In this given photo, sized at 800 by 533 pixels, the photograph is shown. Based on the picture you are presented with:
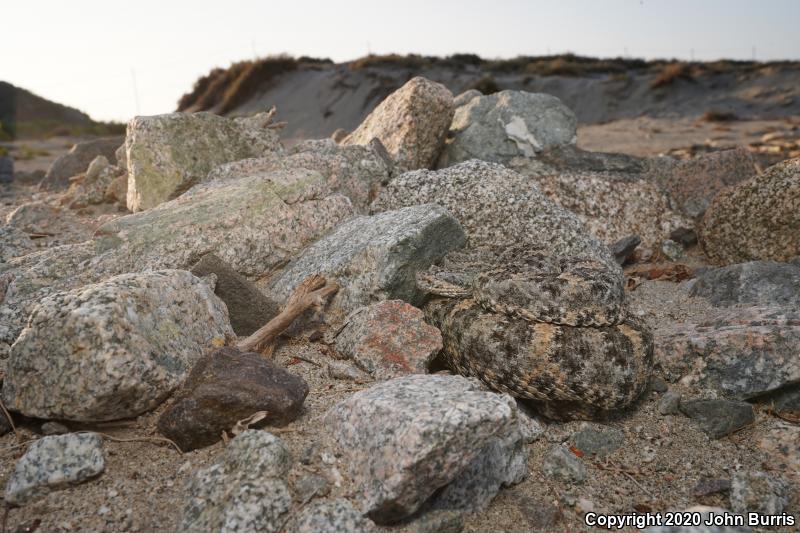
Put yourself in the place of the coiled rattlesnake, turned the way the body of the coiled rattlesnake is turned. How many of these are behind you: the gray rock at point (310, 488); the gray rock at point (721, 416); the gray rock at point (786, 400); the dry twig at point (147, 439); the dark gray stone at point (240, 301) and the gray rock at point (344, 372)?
2

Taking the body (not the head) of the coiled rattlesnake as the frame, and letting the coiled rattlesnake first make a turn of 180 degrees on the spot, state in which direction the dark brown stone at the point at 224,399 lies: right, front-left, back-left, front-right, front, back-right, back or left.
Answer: back-right

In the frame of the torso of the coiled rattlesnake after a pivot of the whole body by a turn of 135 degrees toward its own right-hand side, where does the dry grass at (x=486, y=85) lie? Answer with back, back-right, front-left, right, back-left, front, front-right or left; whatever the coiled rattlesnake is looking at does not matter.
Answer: front-left

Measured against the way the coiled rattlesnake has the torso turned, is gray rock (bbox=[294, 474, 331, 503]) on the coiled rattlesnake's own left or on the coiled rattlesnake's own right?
on the coiled rattlesnake's own left

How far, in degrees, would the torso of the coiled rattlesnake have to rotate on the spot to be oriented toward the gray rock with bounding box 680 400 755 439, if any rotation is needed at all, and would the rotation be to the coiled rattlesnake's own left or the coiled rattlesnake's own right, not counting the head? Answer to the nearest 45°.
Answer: approximately 180°

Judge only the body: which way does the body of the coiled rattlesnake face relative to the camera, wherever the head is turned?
to the viewer's left

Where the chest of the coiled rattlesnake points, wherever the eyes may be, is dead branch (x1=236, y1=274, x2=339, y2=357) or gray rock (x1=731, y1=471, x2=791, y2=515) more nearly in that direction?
the dead branch

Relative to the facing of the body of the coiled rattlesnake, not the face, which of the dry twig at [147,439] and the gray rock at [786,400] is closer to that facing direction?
the dry twig

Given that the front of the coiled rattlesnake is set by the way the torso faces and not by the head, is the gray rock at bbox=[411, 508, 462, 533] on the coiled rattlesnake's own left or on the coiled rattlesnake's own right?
on the coiled rattlesnake's own left

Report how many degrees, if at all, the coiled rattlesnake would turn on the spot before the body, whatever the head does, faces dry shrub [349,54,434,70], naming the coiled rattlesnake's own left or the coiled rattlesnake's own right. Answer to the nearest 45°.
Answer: approximately 90° to the coiled rattlesnake's own right

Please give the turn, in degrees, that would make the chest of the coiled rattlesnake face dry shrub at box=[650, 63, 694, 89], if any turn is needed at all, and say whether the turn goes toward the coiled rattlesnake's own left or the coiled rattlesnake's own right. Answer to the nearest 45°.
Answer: approximately 90° to the coiled rattlesnake's own right

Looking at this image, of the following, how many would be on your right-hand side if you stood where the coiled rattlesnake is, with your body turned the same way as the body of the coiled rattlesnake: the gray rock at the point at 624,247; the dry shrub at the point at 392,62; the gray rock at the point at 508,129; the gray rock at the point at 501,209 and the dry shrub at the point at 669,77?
5

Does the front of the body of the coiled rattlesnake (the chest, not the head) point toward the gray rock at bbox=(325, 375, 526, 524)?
no

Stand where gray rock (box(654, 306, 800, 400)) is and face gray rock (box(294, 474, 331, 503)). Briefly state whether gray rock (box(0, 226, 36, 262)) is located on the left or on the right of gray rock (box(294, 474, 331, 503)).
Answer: right

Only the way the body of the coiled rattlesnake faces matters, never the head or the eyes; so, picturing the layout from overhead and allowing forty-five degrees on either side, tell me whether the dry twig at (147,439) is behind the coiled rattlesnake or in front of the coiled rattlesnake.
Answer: in front

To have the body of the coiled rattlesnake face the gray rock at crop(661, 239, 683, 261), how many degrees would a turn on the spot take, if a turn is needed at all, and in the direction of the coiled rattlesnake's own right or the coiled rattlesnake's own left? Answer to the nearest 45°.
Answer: approximately 90° to the coiled rattlesnake's own right

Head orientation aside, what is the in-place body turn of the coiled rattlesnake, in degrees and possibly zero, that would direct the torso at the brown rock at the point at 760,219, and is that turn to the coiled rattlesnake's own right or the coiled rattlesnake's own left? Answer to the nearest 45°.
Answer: approximately 135° to the coiled rattlesnake's own right
